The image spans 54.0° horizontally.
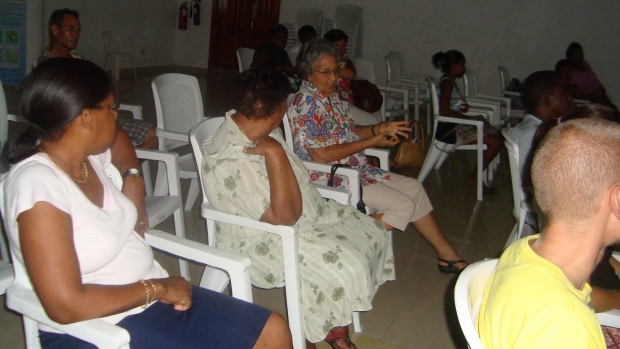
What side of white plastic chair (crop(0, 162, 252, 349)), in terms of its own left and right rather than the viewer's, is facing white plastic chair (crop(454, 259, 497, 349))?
front

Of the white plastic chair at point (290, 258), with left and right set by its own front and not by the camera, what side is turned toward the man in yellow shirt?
front

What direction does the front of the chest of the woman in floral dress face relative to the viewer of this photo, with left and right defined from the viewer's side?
facing to the right of the viewer

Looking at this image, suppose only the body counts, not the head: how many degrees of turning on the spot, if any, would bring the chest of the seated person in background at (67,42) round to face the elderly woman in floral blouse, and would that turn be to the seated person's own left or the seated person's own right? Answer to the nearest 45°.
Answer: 0° — they already face them

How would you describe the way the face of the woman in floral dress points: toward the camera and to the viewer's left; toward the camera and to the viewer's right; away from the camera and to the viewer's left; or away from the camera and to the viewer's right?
away from the camera and to the viewer's right
